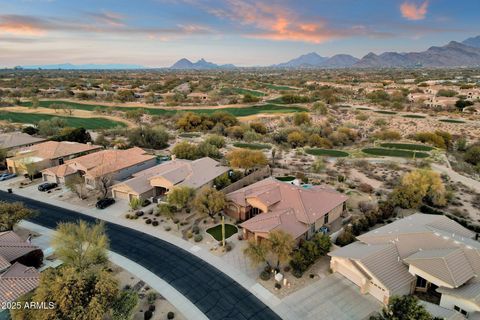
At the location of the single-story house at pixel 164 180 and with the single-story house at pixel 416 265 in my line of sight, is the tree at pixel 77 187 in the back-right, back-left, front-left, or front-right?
back-right

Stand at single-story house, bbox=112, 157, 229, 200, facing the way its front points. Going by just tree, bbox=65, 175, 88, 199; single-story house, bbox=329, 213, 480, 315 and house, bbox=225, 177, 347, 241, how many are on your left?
2

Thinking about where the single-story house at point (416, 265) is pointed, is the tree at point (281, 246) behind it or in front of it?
in front

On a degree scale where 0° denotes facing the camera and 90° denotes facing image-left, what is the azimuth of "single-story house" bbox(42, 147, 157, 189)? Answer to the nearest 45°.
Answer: approximately 45°

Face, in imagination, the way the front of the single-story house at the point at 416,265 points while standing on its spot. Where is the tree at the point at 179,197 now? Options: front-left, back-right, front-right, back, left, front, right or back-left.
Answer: front-right

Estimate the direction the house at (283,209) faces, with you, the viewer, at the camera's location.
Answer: facing the viewer and to the left of the viewer

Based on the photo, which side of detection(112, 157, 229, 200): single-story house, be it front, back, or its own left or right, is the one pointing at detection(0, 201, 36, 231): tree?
front

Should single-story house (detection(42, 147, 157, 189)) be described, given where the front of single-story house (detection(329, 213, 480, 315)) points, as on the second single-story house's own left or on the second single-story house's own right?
on the second single-story house's own right

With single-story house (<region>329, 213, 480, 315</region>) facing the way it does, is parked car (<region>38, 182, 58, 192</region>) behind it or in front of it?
in front

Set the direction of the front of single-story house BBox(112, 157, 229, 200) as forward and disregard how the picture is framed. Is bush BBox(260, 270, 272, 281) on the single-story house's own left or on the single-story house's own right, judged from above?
on the single-story house's own left

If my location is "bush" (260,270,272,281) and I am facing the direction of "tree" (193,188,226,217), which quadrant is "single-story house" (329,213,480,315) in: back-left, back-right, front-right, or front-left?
back-right

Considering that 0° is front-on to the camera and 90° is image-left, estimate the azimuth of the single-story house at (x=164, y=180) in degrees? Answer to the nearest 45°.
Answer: approximately 45°

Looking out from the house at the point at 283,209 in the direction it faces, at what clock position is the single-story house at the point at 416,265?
The single-story house is roughly at 9 o'clock from the house.
